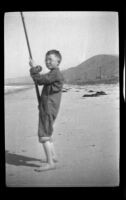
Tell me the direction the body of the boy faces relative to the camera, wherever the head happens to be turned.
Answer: to the viewer's left

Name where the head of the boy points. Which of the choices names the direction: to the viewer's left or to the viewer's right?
to the viewer's left
